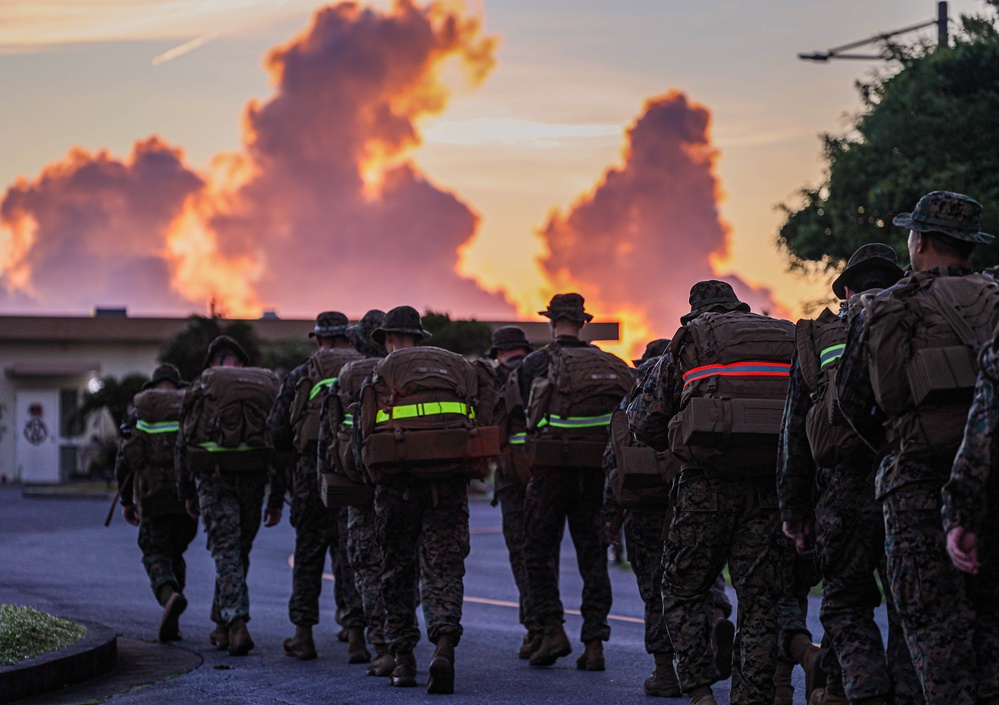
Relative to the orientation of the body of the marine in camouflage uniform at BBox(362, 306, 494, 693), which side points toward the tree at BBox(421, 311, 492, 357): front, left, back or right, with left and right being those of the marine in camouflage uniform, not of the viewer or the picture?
front

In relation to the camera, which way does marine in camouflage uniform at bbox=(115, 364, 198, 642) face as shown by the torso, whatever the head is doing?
away from the camera

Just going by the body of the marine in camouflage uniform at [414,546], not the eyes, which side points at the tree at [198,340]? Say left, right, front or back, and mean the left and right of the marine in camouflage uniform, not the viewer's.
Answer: front

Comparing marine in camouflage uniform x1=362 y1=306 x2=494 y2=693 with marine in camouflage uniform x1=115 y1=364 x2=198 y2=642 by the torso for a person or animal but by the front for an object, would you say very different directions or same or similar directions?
same or similar directions

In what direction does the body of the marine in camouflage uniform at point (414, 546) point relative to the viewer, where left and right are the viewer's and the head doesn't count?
facing away from the viewer

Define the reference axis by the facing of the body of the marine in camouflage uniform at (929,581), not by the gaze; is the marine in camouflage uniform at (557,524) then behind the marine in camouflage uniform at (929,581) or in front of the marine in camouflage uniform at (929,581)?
in front

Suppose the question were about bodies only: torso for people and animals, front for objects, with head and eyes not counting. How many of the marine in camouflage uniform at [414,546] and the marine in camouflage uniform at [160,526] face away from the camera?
2

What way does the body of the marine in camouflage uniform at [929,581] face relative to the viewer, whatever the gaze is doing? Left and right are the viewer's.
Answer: facing away from the viewer and to the left of the viewer

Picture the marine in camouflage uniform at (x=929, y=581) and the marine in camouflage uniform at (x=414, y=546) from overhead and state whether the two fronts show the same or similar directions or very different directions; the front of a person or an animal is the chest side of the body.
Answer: same or similar directions

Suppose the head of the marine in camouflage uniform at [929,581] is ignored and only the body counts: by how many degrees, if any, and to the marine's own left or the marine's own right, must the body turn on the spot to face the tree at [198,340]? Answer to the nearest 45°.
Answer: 0° — they already face it

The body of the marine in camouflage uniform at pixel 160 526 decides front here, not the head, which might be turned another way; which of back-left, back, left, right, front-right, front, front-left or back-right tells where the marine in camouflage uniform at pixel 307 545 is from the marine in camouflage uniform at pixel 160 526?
back-right

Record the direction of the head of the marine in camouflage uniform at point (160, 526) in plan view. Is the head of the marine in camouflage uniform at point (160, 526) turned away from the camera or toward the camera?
away from the camera

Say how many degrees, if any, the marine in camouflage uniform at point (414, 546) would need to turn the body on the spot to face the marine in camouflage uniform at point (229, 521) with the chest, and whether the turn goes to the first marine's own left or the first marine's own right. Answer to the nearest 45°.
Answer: approximately 45° to the first marine's own left

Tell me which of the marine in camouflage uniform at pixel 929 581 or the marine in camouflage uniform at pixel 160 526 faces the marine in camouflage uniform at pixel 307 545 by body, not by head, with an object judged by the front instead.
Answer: the marine in camouflage uniform at pixel 929 581
